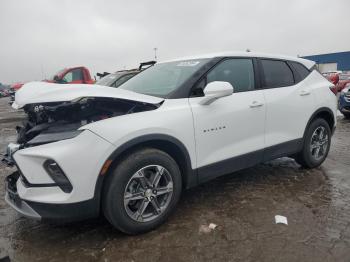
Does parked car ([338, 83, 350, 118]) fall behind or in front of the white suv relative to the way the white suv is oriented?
behind

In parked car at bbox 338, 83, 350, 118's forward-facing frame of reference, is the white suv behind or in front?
in front

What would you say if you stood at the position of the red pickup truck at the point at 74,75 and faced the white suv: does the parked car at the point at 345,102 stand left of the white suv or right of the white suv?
left

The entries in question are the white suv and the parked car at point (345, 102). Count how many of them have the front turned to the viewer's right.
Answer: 0

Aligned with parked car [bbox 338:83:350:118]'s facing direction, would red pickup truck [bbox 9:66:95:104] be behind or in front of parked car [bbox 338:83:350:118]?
in front

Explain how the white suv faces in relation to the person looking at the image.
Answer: facing the viewer and to the left of the viewer

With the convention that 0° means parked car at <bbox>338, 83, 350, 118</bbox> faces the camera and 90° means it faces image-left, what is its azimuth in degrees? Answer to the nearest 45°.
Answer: approximately 45°

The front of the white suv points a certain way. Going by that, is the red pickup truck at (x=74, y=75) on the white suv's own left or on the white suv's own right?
on the white suv's own right
